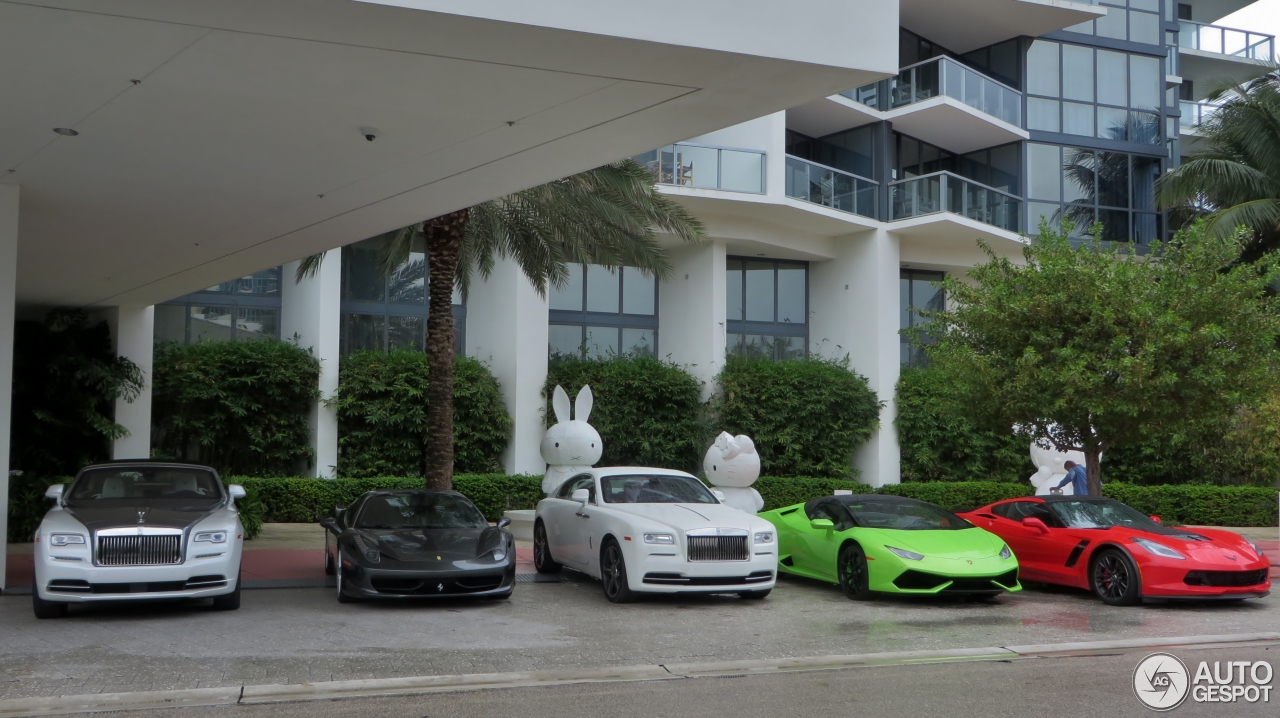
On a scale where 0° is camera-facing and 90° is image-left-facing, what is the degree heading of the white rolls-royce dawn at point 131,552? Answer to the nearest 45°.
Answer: approximately 0°

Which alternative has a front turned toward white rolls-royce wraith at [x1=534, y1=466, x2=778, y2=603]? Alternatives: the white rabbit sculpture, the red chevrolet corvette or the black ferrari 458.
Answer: the white rabbit sculpture

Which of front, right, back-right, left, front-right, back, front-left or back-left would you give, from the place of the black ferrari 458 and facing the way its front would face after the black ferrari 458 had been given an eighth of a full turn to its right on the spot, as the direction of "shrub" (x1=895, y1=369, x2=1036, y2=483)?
back

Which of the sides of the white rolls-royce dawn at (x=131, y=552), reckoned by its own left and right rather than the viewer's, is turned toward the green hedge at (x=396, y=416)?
back

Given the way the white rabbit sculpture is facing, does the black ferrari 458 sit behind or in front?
in front

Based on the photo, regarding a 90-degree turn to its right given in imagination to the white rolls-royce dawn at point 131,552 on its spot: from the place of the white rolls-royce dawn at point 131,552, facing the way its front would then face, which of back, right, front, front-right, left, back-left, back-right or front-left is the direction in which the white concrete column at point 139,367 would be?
right

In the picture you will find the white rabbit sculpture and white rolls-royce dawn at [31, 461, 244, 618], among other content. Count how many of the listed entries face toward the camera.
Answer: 2

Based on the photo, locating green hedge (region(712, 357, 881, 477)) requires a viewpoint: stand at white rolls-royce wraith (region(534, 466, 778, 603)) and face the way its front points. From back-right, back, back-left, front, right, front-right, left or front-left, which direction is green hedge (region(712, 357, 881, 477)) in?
back-left

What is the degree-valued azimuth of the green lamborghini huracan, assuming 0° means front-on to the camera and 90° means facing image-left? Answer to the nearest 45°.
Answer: approximately 315°

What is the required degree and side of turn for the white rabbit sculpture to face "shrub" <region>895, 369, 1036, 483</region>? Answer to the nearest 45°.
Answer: approximately 135° to its left

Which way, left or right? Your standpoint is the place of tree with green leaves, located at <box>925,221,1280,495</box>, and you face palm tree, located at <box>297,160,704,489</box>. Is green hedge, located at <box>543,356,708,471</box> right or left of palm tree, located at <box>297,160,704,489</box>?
right

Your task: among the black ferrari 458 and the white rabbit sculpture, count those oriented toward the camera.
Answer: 2

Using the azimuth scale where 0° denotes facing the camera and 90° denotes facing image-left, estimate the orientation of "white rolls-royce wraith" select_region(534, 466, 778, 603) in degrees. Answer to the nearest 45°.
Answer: approximately 315°
